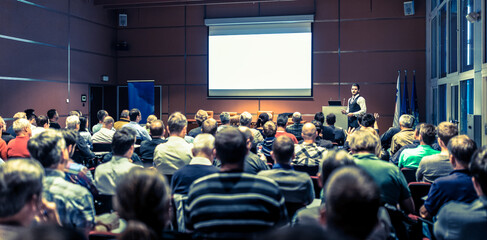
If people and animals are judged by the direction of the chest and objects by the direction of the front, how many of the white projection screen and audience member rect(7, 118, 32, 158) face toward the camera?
1

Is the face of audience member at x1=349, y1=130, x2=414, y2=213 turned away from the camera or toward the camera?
away from the camera

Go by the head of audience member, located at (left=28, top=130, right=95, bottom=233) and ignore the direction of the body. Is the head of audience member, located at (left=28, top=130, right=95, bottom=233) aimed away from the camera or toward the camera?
away from the camera

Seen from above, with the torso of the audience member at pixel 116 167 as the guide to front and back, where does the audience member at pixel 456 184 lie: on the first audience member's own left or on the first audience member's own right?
on the first audience member's own right

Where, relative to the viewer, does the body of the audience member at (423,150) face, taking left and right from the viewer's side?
facing away from the viewer and to the left of the viewer

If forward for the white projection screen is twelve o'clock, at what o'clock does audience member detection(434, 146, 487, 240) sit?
The audience member is roughly at 12 o'clock from the white projection screen.

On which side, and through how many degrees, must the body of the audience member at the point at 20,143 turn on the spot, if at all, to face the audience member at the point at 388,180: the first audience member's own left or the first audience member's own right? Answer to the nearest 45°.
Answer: approximately 90° to the first audience member's own right

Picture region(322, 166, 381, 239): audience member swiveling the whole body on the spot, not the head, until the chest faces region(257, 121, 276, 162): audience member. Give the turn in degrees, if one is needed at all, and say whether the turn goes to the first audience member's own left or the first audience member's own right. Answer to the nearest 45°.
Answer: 0° — they already face them

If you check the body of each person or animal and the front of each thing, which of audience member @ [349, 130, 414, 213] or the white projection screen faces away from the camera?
the audience member

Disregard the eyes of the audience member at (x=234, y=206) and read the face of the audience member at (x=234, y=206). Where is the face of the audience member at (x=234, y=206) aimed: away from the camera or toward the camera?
away from the camera

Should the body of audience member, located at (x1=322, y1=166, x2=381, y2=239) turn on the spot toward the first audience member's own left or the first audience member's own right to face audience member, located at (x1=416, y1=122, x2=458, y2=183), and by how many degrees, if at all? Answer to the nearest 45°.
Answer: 0° — they already face them

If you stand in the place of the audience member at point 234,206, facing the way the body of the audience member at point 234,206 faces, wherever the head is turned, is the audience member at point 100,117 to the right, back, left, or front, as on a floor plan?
front

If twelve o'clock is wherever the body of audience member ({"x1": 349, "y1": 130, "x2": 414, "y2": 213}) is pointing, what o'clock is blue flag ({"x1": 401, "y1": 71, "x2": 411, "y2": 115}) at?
The blue flag is roughly at 12 o'clock from the audience member.

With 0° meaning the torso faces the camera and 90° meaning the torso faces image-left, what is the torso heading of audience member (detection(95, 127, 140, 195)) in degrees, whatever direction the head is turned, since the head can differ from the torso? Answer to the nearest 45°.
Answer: approximately 225°

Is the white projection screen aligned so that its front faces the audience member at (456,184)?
yes

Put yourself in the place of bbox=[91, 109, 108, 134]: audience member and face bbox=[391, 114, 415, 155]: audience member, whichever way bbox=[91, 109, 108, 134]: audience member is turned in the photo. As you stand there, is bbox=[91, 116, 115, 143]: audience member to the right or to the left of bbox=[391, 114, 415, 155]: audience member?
right

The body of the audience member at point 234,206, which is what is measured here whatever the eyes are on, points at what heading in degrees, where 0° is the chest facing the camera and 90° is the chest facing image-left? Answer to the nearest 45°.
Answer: approximately 180°

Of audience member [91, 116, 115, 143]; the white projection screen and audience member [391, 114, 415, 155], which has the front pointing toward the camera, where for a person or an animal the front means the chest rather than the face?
the white projection screen

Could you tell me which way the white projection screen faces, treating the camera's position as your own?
facing the viewer

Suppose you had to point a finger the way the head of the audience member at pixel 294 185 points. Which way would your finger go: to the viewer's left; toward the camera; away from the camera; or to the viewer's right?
away from the camera

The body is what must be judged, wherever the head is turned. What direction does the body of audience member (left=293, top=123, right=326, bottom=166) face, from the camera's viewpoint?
away from the camera

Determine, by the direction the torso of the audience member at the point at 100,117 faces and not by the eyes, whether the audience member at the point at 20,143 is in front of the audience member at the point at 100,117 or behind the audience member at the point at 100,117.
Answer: behind

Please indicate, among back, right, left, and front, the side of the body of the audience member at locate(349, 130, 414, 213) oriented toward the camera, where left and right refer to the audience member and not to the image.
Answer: back

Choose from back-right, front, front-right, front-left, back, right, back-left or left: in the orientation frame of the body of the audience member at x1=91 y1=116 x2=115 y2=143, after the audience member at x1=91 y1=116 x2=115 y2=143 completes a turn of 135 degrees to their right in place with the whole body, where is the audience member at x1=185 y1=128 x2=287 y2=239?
front
